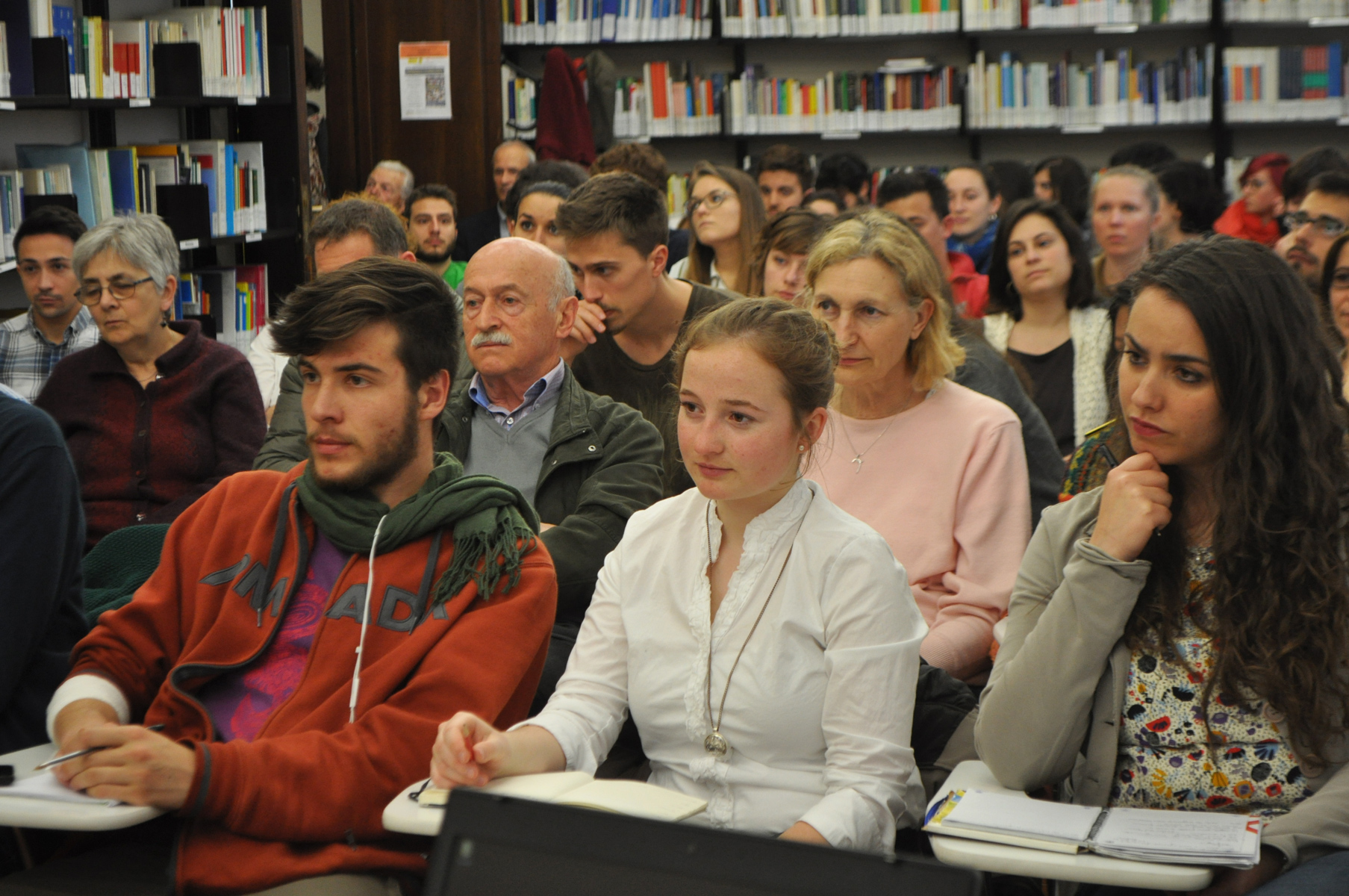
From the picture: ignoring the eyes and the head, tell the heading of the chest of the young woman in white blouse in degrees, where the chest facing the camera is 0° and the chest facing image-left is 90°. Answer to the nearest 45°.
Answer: approximately 45°

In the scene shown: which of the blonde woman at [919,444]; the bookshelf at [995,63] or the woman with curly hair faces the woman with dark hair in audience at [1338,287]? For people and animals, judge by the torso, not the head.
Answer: the bookshelf

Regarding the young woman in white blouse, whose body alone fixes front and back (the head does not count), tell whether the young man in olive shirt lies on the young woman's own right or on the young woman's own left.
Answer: on the young woman's own right

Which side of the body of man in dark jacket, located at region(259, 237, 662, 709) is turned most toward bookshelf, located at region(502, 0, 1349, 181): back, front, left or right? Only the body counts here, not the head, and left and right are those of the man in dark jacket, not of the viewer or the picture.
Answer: back

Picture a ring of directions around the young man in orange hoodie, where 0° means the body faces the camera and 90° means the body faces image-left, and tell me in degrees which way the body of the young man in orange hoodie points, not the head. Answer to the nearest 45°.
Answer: approximately 45°

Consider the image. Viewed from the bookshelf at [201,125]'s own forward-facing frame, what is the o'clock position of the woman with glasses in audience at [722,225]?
The woman with glasses in audience is roughly at 10 o'clock from the bookshelf.
